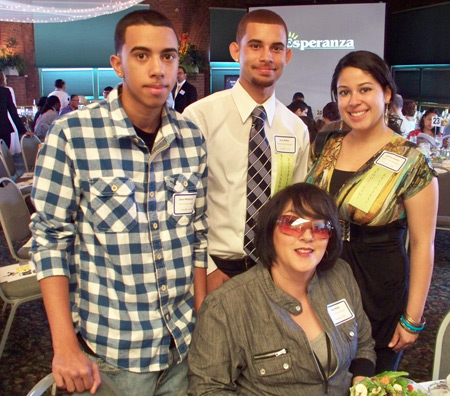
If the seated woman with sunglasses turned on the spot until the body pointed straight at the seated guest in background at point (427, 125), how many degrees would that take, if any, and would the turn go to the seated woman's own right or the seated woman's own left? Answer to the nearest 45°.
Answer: approximately 135° to the seated woman's own left

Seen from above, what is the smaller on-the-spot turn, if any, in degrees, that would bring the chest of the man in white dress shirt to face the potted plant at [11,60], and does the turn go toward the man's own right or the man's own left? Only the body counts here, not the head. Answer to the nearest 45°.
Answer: approximately 135° to the man's own right

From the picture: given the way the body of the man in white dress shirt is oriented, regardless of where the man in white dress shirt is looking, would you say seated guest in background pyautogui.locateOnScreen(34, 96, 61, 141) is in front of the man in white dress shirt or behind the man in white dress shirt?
behind

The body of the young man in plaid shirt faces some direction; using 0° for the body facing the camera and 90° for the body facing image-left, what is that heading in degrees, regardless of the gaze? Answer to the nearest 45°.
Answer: approximately 315°

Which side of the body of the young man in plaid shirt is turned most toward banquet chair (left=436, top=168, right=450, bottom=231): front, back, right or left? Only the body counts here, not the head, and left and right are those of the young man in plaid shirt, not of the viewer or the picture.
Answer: left

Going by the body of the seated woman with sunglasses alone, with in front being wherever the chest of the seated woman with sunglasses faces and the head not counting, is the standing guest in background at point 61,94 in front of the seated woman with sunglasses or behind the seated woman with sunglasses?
behind

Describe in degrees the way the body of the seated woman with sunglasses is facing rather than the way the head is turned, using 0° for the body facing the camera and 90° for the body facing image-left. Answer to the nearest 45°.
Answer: approximately 315°
